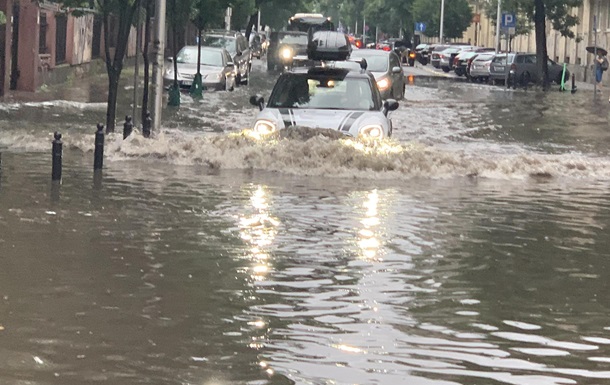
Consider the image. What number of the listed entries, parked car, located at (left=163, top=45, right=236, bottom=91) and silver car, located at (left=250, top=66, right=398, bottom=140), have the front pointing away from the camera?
0

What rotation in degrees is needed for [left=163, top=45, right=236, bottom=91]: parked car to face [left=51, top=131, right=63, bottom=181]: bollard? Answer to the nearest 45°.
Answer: approximately 45° to its left

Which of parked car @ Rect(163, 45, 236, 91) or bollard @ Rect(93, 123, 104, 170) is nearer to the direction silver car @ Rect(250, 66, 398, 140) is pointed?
the bollard

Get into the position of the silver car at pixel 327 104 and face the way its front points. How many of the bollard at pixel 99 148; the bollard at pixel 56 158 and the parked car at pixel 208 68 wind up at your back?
1

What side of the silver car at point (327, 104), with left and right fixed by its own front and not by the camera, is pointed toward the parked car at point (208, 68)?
back

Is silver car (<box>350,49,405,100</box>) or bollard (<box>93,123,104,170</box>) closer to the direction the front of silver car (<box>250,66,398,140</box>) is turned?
the bollard

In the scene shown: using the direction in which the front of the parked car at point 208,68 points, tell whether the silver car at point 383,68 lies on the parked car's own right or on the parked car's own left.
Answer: on the parked car's own left

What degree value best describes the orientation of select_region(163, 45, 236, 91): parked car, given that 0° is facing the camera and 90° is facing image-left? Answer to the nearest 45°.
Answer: approximately 45°

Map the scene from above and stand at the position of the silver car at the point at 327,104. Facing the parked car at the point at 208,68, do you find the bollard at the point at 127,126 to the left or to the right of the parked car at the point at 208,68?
left

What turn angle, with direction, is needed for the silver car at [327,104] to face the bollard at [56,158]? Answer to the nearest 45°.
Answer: approximately 45° to its right

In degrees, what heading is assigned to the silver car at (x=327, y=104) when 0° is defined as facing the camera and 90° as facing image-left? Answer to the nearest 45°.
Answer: approximately 0°

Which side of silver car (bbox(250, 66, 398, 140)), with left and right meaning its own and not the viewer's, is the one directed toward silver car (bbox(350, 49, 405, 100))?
back
